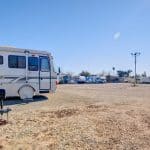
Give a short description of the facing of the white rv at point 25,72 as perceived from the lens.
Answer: facing to the right of the viewer
